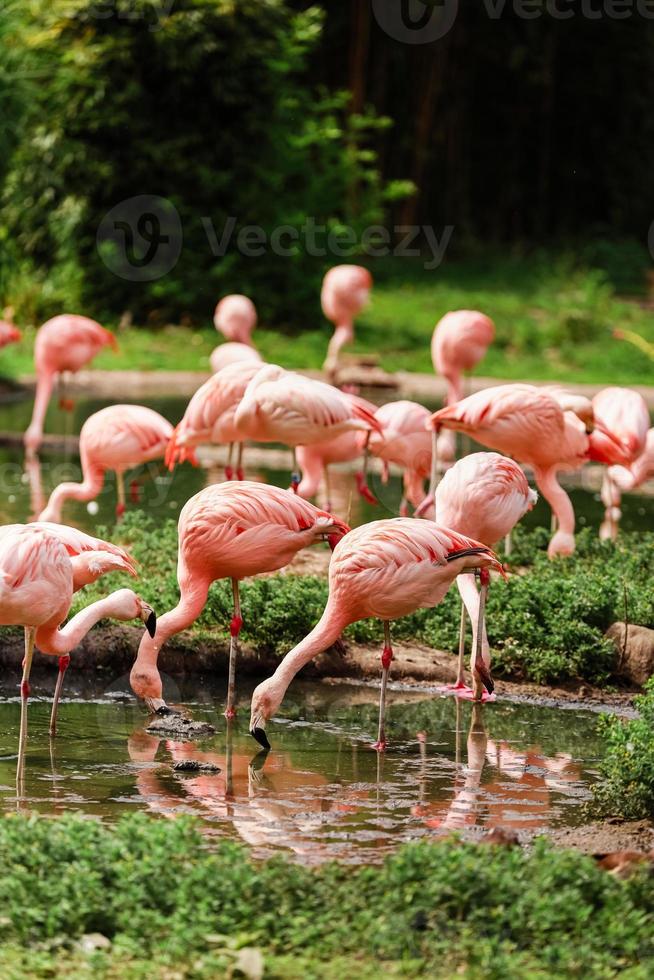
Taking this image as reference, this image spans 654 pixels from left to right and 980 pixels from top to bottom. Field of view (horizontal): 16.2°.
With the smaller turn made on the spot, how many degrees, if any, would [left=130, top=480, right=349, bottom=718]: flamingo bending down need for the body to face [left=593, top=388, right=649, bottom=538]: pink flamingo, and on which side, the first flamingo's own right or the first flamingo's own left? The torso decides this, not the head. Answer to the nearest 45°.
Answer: approximately 135° to the first flamingo's own right

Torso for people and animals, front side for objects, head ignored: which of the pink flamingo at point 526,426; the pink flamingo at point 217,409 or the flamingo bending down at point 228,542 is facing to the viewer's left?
the flamingo bending down

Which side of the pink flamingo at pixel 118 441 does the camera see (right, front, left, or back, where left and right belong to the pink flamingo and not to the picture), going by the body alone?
left

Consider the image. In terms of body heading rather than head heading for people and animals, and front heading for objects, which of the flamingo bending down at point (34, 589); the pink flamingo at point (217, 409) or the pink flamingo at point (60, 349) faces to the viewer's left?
the pink flamingo at point (60, 349)

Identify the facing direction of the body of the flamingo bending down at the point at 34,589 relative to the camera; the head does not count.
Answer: to the viewer's right

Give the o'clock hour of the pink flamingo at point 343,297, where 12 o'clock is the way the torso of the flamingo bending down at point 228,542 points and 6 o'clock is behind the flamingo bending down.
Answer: The pink flamingo is roughly at 3 o'clock from the flamingo bending down.

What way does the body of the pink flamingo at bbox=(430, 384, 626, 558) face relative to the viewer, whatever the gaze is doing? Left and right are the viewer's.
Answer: facing to the right of the viewer

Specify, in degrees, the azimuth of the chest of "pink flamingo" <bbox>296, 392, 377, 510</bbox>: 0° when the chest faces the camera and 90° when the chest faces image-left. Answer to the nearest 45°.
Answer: approximately 90°

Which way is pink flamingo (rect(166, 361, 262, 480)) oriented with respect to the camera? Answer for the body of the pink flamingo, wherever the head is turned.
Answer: to the viewer's right
